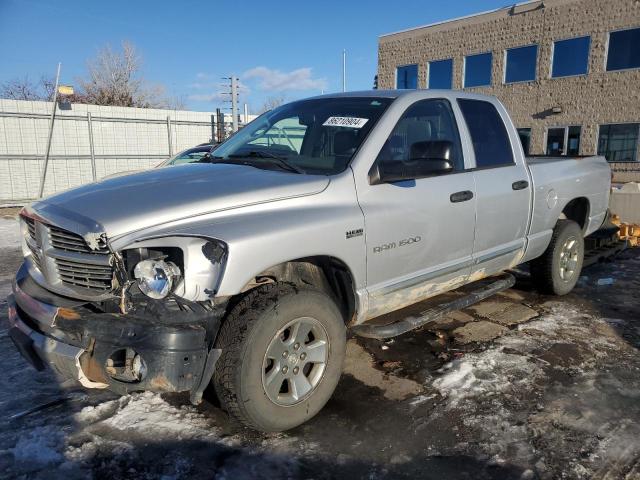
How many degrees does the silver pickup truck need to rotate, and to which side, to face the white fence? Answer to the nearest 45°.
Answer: approximately 90° to its right

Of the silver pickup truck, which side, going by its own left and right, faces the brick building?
back

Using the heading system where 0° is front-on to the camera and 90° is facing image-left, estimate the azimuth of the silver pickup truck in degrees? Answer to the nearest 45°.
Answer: approximately 45°
